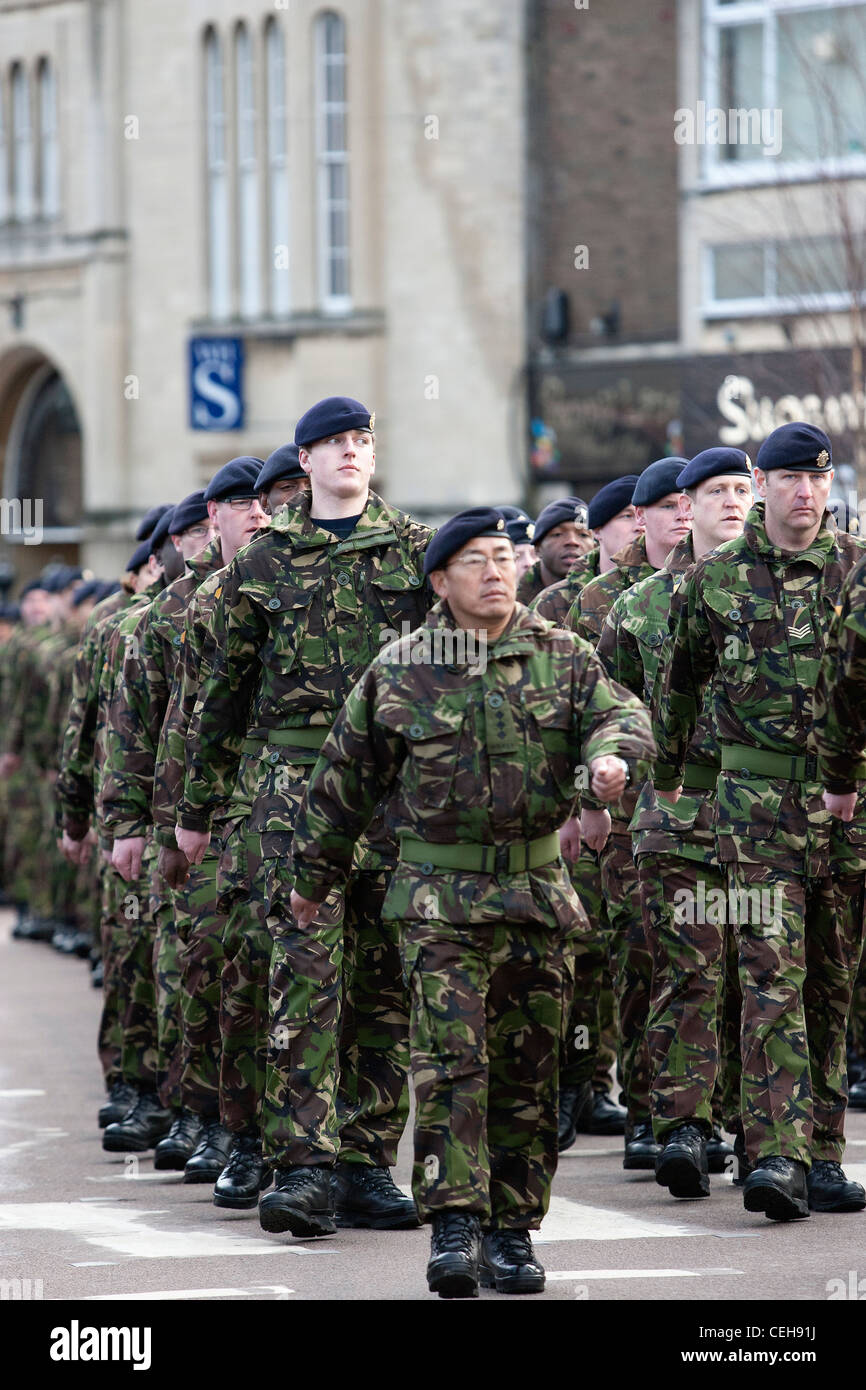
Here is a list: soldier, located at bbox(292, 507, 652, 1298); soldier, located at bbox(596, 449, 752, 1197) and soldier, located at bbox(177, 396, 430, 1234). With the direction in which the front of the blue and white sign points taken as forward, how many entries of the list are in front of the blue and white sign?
3

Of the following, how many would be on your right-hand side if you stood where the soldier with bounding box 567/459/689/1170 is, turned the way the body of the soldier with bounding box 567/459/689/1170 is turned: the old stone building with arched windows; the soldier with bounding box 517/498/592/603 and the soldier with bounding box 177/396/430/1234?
1

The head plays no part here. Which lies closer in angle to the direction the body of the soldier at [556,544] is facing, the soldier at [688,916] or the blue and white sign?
the soldier

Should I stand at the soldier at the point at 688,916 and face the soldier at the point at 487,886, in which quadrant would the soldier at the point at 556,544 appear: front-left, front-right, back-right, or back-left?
back-right

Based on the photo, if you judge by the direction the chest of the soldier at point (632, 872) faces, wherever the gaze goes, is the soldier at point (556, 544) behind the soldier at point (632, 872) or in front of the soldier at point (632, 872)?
behind

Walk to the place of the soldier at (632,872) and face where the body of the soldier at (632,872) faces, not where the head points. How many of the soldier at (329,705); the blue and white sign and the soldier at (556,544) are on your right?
1

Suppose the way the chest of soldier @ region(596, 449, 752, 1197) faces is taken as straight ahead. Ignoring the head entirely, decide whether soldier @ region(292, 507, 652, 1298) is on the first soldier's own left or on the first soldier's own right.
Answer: on the first soldier's own right

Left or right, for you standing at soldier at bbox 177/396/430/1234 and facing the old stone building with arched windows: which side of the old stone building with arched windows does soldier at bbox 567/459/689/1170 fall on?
right

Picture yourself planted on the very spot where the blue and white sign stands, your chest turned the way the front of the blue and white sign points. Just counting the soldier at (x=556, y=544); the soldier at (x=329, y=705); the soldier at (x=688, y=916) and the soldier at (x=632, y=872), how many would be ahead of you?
4

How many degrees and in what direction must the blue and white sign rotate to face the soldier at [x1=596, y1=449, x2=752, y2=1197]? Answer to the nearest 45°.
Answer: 0° — it already faces them

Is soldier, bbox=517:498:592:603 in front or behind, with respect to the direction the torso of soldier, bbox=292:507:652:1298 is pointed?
behind
